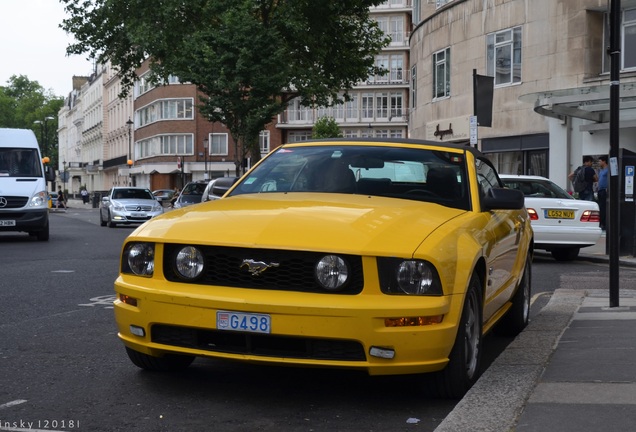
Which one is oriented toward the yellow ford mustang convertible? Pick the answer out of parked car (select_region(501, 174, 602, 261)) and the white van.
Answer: the white van

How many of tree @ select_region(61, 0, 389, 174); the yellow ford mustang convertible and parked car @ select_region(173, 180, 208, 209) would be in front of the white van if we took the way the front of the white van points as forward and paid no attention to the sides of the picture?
1

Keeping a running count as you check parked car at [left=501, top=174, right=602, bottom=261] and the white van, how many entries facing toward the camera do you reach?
1

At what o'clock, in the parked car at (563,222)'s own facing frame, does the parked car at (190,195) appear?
the parked car at (190,195) is roughly at 12 o'clock from the parked car at (563,222).

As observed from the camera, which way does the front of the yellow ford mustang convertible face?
facing the viewer and to the left of the viewer

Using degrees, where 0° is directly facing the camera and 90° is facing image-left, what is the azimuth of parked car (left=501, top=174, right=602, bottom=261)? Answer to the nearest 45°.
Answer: approximately 135°

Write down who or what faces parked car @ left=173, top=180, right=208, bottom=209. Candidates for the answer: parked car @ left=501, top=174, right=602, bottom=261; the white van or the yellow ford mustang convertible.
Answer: parked car @ left=501, top=174, right=602, bottom=261

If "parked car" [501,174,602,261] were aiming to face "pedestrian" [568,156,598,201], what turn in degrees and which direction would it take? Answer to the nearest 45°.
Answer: approximately 45° to its right

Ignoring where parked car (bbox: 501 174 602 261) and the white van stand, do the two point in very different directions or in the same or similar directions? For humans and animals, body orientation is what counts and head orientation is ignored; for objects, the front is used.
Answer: very different directions

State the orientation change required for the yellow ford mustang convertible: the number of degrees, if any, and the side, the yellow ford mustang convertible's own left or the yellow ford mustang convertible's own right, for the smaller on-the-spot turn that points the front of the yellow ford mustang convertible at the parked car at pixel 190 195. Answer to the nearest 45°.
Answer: approximately 135° to the yellow ford mustang convertible's own right

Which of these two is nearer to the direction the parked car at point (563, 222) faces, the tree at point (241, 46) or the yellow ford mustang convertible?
the tree
